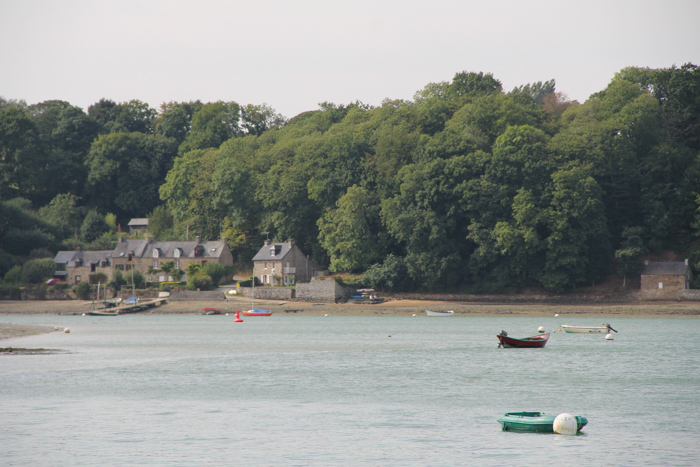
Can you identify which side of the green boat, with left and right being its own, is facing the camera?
right

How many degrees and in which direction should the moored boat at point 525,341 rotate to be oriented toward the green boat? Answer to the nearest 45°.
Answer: approximately 90° to its right

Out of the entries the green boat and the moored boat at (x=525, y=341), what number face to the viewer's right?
2

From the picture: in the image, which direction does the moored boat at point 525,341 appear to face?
to the viewer's right

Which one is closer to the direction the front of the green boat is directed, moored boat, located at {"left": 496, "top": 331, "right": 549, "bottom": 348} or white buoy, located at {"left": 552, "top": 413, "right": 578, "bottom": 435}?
the white buoy

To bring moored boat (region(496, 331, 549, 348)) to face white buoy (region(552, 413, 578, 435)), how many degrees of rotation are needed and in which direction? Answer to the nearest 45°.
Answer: approximately 90° to its right

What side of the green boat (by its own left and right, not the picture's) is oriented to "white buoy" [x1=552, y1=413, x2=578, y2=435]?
right

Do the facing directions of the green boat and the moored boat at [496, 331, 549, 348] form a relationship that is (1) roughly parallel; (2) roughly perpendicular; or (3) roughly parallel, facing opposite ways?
roughly parallel

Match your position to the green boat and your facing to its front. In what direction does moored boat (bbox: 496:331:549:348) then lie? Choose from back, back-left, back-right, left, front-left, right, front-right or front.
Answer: left
